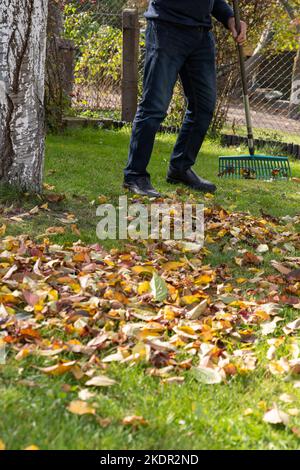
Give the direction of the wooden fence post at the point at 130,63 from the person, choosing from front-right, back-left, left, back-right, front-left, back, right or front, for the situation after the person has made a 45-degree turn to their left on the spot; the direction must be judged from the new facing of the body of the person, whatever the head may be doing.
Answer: left

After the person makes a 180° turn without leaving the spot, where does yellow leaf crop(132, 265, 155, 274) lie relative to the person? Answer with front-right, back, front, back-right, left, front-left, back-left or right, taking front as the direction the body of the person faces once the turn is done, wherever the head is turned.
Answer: back-left

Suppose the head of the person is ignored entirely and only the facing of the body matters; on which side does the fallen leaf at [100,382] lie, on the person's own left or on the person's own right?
on the person's own right

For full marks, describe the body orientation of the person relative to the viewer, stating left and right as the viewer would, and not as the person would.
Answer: facing the viewer and to the right of the viewer

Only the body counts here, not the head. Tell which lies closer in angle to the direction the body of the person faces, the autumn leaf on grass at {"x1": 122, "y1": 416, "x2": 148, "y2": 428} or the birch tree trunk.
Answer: the autumn leaf on grass

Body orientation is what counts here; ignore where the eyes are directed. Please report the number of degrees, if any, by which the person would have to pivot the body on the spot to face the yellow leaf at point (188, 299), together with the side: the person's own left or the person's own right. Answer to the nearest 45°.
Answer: approximately 45° to the person's own right

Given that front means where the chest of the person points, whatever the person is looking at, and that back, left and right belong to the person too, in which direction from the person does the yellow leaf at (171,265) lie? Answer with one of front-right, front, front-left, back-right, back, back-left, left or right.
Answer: front-right

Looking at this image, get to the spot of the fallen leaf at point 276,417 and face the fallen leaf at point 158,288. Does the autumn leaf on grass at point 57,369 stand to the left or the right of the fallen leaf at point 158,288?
left

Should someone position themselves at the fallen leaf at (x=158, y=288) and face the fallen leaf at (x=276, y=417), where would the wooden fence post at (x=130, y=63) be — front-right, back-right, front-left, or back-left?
back-left

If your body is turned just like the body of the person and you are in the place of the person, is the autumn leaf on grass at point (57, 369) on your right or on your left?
on your right

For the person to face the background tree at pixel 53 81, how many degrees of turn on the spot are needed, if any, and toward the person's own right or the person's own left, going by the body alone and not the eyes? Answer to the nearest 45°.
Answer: approximately 180°

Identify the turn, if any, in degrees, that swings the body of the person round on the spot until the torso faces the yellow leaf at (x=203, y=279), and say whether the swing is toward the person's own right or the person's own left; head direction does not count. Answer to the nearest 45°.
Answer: approximately 45° to the person's own right

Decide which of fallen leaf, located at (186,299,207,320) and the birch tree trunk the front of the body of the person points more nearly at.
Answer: the fallen leaf
